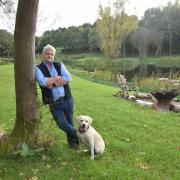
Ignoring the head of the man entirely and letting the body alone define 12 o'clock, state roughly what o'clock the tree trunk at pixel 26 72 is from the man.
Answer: The tree trunk is roughly at 3 o'clock from the man.

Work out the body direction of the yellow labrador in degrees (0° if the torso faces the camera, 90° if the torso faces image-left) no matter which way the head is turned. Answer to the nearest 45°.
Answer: approximately 45°

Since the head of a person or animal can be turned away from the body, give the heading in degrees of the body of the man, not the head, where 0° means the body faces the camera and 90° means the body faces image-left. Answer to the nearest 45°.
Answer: approximately 0°
